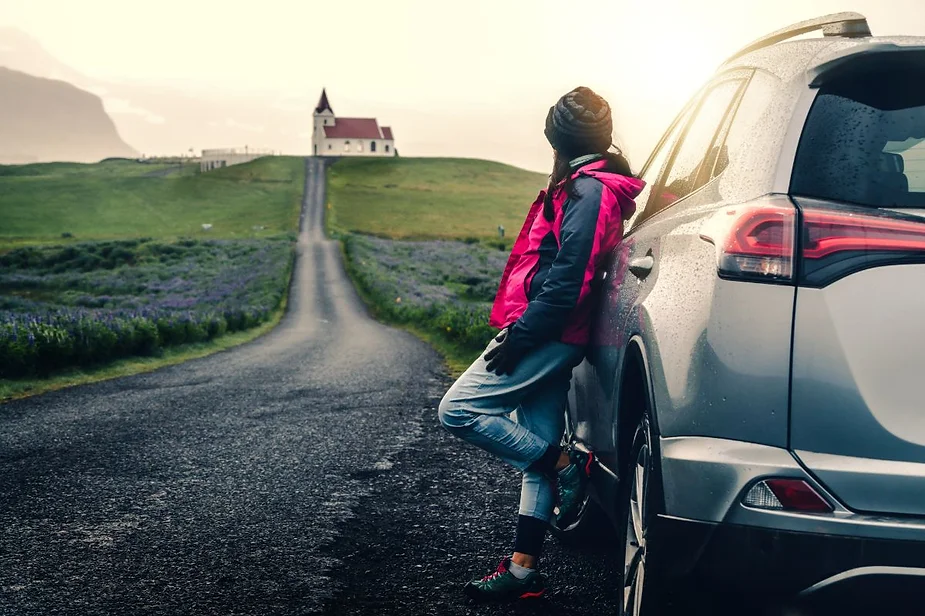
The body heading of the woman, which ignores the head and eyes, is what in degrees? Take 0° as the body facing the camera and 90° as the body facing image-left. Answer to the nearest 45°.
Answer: approximately 90°

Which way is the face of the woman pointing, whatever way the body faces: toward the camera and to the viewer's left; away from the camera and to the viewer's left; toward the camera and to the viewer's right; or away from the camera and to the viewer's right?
away from the camera and to the viewer's left

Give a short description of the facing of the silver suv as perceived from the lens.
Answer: facing away from the viewer and to the left of the viewer
